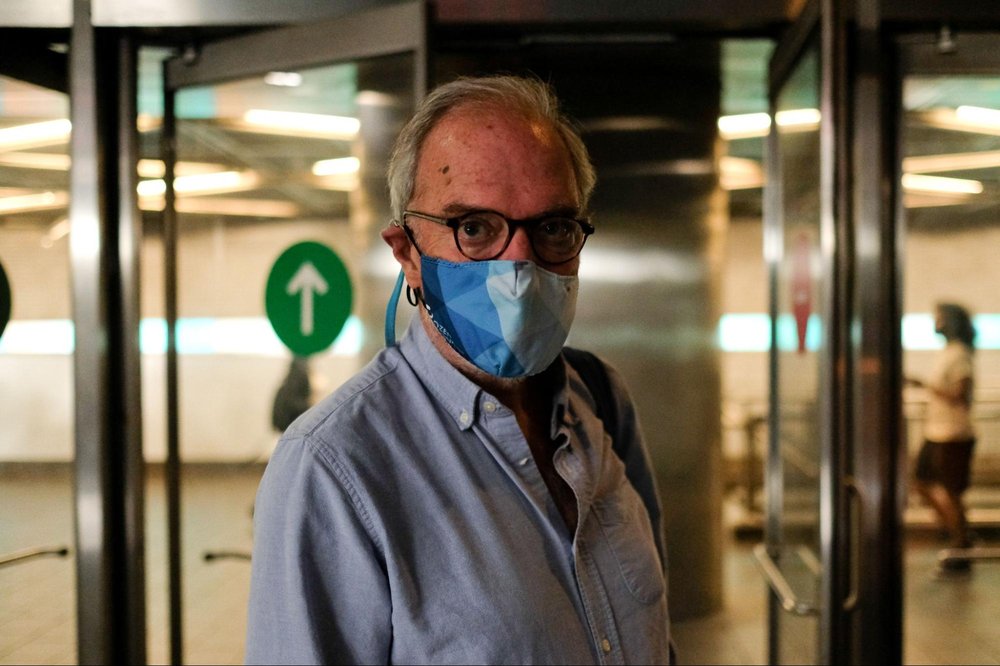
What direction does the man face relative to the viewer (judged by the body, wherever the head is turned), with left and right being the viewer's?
facing the viewer and to the right of the viewer

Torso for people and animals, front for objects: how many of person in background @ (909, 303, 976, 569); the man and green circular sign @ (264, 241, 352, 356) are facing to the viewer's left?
1

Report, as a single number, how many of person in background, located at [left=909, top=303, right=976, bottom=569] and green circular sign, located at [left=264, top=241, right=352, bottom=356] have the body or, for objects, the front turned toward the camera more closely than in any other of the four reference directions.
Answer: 1

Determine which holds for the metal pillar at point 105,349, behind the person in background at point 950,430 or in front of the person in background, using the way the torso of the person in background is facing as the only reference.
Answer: in front

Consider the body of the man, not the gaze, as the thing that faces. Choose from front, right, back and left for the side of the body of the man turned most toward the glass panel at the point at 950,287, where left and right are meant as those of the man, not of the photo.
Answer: left

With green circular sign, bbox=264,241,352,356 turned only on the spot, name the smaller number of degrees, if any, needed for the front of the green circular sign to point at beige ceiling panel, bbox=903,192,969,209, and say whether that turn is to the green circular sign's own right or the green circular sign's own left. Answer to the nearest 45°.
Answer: approximately 90° to the green circular sign's own left

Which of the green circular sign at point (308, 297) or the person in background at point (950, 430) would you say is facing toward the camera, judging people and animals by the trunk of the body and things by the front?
the green circular sign

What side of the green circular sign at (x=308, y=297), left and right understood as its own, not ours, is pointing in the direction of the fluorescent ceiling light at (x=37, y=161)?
right

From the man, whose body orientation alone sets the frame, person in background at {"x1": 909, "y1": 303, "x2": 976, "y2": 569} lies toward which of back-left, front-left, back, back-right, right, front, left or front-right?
left

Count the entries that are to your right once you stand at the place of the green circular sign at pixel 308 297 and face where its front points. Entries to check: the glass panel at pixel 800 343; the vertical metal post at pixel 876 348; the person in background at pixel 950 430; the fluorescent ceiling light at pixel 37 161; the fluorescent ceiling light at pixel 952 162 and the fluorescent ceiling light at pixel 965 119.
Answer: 1

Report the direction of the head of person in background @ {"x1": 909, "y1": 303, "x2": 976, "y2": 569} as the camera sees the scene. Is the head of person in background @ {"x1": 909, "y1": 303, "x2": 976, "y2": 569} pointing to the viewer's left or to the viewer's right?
to the viewer's left

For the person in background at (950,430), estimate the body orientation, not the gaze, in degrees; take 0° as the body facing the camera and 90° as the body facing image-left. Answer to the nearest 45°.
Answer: approximately 90°

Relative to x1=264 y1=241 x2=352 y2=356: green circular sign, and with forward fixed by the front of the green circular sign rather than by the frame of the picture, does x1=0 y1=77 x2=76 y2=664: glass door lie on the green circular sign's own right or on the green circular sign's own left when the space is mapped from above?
on the green circular sign's own right

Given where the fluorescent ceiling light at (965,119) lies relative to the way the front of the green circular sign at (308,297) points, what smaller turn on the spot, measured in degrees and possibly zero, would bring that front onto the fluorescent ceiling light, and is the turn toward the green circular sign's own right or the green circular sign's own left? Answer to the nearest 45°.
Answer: approximately 90° to the green circular sign's own left

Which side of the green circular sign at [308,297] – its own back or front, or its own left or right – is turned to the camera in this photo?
front

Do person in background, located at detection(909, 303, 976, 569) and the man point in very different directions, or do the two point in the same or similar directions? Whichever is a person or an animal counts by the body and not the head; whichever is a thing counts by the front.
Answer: very different directions

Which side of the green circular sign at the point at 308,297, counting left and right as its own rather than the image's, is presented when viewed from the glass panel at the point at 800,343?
left

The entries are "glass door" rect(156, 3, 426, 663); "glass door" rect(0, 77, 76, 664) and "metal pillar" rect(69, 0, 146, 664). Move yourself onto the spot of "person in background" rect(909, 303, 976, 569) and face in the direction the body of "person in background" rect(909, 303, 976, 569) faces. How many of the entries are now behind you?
0
